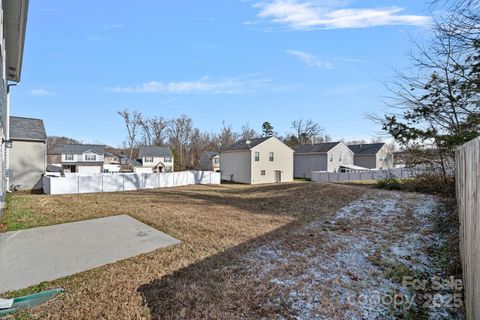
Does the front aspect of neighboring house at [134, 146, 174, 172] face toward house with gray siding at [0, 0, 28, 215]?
yes

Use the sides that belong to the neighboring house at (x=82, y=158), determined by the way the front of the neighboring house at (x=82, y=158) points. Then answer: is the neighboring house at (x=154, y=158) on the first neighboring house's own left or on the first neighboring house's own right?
on the first neighboring house's own left

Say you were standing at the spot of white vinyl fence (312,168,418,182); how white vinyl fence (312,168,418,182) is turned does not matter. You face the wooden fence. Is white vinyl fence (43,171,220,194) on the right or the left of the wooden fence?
right

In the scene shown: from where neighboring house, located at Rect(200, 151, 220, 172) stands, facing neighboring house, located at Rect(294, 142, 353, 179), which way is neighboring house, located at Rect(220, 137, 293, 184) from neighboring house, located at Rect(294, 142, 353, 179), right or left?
right

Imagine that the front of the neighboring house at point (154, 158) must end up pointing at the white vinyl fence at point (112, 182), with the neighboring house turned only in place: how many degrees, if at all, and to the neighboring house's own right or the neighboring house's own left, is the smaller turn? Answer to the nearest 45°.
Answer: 0° — it already faces it

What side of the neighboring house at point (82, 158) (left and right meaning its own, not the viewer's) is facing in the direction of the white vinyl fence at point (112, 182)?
front

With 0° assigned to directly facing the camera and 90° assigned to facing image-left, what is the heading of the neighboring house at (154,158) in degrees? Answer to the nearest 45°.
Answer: approximately 0°
